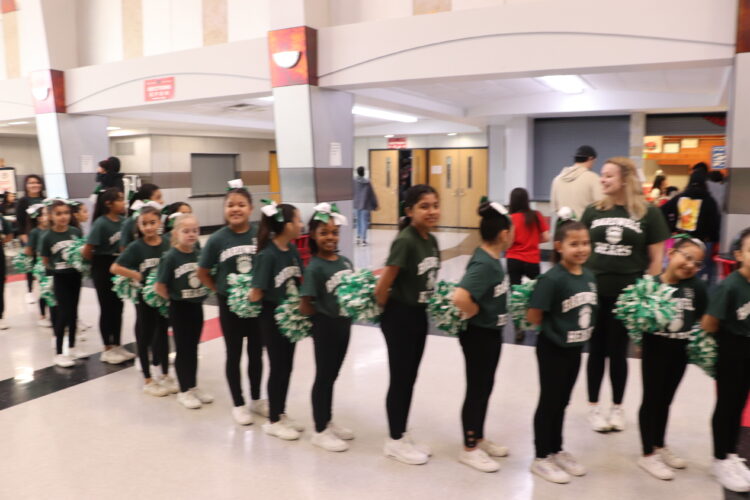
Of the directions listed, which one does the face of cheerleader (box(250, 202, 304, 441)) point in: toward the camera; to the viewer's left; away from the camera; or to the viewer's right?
to the viewer's right

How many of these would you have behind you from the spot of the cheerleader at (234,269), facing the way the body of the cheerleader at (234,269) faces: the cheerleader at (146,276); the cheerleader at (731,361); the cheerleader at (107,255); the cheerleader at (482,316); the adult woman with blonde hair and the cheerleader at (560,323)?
2

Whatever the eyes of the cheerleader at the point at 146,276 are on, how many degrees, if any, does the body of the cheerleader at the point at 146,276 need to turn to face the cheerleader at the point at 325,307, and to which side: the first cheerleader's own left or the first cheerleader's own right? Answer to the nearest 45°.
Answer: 0° — they already face them

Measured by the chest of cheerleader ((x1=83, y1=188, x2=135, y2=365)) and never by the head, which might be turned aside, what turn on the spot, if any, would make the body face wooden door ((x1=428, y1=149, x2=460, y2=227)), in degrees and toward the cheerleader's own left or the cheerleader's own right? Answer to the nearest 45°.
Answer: approximately 45° to the cheerleader's own left

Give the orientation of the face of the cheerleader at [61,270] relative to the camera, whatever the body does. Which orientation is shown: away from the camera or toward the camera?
toward the camera

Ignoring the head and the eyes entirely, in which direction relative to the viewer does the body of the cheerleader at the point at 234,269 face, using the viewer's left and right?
facing the viewer and to the right of the viewer

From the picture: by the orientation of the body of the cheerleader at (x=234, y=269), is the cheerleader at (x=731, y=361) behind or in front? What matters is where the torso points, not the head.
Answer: in front

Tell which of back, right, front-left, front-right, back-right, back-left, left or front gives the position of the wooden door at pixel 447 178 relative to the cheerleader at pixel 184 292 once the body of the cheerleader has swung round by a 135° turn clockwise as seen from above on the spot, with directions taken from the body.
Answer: back-right

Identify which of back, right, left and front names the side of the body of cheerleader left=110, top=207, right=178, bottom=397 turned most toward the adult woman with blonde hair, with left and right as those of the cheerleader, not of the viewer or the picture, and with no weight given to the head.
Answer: front

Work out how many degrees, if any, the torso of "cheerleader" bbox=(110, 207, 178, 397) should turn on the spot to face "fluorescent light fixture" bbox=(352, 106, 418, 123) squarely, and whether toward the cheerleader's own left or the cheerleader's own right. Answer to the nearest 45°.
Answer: approximately 90° to the cheerleader's own left

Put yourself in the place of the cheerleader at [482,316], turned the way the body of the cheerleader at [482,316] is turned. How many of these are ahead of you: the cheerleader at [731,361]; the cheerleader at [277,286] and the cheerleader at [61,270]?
1

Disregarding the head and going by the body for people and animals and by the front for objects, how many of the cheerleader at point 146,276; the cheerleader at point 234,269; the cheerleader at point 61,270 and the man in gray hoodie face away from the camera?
1

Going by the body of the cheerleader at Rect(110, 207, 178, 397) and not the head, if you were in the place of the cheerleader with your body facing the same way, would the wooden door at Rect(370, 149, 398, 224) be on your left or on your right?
on your left

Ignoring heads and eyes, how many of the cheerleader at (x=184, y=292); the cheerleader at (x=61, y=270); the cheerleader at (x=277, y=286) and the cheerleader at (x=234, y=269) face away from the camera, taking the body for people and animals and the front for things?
0

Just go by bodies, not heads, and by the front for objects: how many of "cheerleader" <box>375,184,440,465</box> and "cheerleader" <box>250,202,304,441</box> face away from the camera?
0

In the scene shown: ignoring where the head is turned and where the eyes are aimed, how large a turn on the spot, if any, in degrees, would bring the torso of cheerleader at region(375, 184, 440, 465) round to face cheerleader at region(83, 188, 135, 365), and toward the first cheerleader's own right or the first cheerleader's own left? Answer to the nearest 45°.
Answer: approximately 180°

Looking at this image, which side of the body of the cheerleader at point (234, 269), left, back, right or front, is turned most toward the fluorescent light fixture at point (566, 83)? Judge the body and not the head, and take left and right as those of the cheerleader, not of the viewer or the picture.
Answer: left
